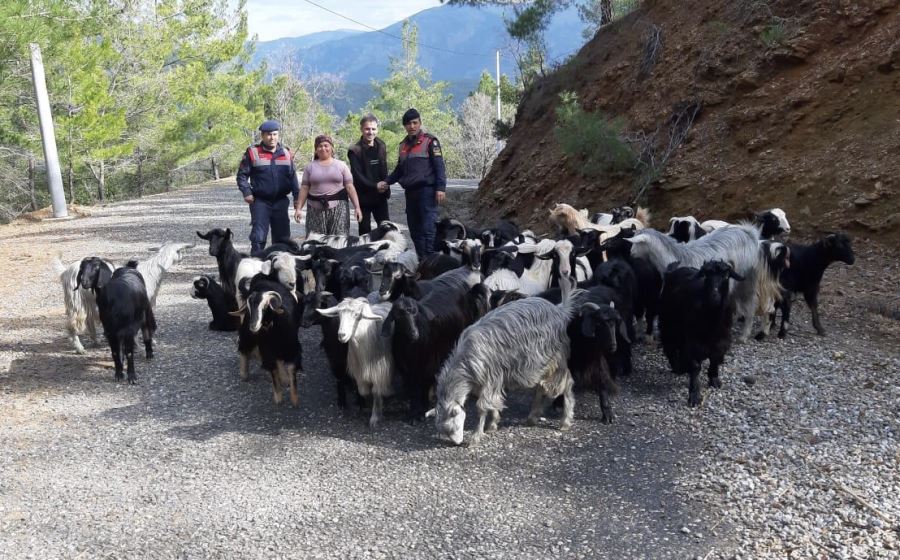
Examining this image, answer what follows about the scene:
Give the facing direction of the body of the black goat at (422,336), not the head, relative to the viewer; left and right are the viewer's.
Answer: facing the viewer and to the left of the viewer

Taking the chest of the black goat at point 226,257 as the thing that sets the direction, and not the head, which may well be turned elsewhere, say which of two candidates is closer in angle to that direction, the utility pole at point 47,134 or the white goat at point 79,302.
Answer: the white goat

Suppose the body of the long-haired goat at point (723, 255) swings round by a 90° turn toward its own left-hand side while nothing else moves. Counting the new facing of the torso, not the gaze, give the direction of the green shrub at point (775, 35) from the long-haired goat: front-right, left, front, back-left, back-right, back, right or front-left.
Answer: back

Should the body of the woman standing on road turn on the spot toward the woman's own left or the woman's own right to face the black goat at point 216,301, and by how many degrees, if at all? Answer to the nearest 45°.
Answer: approximately 45° to the woman's own right

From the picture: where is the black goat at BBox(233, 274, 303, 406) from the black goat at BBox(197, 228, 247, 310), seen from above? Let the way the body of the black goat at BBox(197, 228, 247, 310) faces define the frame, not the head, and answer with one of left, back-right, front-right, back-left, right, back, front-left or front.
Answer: front-left

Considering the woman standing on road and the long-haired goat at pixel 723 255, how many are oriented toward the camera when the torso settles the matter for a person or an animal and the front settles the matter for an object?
1

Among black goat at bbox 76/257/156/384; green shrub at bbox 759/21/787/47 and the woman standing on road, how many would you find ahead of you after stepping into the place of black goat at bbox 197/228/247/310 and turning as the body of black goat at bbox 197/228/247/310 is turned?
1

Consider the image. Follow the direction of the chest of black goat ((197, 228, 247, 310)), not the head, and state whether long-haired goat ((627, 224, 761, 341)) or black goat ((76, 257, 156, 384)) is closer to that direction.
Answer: the black goat

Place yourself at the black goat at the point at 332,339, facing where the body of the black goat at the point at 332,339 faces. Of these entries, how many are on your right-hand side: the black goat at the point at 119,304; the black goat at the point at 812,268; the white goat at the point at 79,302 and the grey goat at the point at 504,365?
2

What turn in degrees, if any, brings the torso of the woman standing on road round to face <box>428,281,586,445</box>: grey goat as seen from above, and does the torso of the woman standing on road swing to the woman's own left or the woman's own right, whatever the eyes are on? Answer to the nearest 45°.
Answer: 0° — they already face it

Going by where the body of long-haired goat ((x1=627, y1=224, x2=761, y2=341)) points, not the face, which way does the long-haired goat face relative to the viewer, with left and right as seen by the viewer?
facing to the left of the viewer
